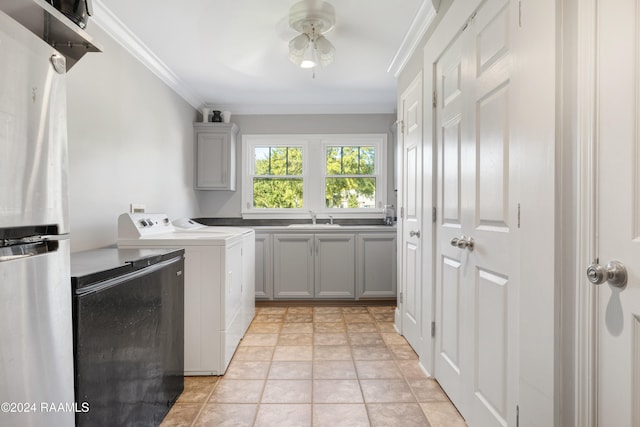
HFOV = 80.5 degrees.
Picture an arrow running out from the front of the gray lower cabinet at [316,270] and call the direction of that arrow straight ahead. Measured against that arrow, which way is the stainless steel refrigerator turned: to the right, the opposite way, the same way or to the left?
to the left

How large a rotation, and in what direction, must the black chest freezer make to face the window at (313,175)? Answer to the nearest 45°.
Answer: approximately 90° to its left

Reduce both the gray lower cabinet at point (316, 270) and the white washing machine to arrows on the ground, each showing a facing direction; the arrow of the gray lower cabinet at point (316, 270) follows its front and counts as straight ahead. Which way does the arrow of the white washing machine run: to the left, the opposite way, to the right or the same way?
to the left

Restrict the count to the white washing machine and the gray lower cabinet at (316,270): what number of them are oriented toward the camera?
1

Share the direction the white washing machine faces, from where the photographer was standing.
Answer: facing to the right of the viewer

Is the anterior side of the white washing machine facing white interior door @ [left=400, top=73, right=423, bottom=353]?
yes

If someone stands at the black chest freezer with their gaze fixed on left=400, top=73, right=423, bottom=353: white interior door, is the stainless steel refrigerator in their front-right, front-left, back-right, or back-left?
back-right

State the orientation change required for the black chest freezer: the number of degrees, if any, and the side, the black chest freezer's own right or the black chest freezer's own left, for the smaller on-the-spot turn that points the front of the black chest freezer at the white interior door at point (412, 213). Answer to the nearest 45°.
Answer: approximately 45° to the black chest freezer's own left
